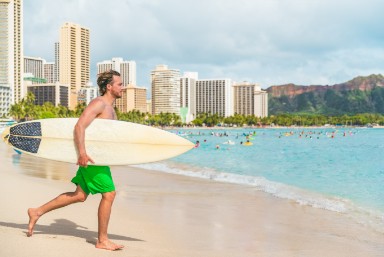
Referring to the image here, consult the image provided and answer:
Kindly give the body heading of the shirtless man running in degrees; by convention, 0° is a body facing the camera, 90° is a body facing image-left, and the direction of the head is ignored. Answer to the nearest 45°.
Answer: approximately 270°

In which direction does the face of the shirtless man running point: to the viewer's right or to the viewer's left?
to the viewer's right
